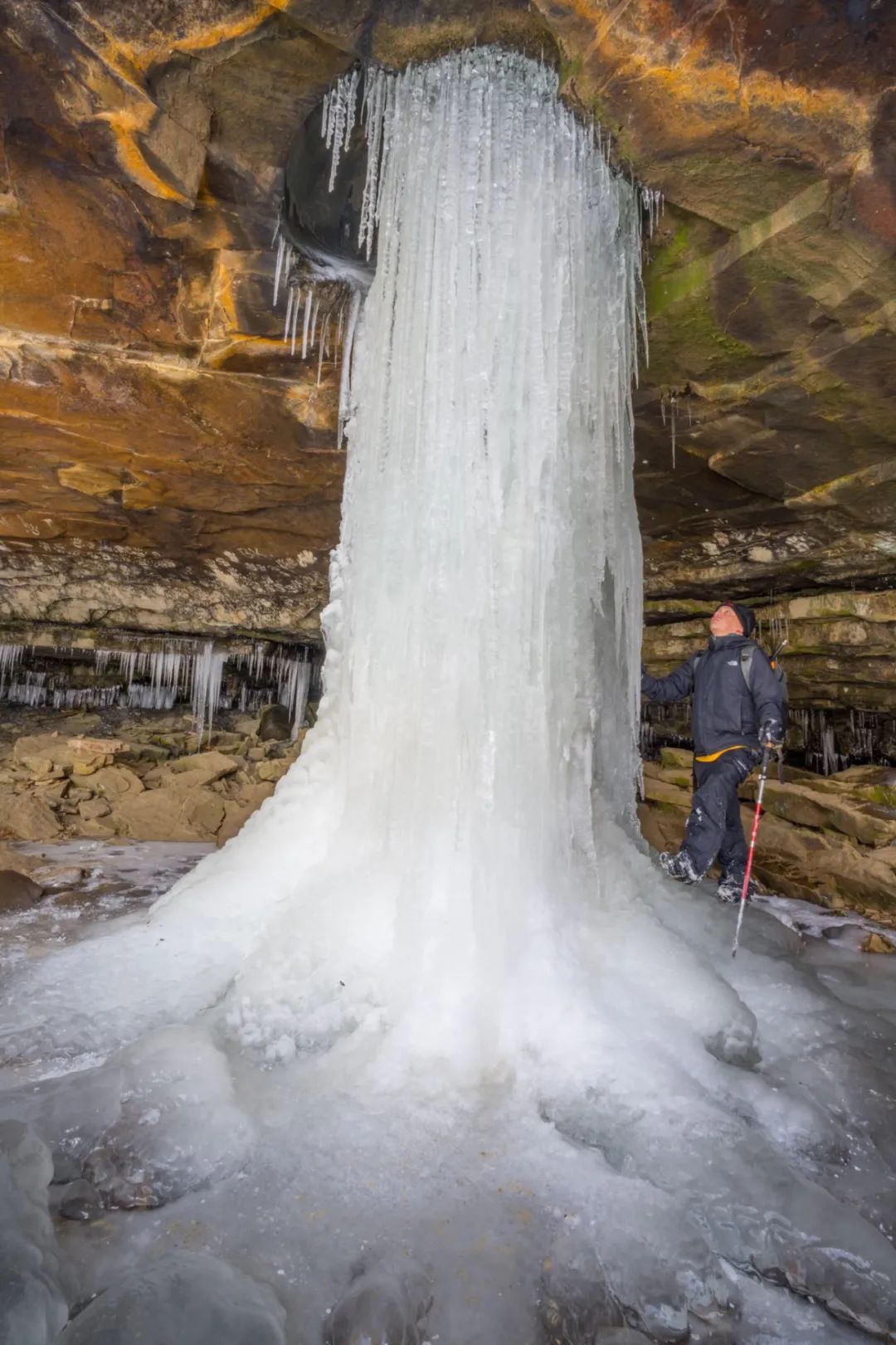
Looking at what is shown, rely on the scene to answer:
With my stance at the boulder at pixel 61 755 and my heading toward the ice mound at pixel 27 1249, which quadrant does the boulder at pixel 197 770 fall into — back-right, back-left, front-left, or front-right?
front-left

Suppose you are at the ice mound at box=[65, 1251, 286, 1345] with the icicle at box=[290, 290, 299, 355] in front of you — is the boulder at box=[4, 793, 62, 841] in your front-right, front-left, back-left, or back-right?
front-left

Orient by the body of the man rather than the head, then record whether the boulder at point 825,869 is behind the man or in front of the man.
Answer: behind

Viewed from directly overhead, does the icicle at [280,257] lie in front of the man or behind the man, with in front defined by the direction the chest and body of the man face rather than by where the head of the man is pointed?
in front

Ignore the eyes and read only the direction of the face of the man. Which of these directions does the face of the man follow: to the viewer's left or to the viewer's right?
to the viewer's left

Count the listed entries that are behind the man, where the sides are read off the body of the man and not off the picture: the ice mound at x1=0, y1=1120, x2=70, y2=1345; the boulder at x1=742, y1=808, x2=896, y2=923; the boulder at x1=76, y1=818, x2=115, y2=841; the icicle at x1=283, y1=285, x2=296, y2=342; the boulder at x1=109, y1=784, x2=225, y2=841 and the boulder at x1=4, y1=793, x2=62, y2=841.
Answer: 1

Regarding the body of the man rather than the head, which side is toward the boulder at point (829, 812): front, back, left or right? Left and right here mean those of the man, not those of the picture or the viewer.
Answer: back

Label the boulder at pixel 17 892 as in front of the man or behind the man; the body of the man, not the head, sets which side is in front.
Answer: in front

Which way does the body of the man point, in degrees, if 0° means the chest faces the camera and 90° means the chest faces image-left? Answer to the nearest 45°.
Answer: approximately 45°

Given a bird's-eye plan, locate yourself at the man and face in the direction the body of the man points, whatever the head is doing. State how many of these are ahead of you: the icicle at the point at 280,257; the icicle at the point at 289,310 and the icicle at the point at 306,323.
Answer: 3

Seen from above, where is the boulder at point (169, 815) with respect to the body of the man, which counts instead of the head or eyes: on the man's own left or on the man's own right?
on the man's own right

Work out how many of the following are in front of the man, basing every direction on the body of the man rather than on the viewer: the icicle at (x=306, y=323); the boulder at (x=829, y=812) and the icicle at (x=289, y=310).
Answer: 2

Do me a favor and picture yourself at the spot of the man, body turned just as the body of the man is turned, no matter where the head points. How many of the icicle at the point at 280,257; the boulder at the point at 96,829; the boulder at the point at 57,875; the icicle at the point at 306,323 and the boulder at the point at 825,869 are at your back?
1

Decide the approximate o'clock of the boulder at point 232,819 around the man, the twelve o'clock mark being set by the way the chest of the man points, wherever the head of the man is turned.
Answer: The boulder is roughly at 2 o'clock from the man.

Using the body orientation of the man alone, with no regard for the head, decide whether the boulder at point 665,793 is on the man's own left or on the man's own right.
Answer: on the man's own right

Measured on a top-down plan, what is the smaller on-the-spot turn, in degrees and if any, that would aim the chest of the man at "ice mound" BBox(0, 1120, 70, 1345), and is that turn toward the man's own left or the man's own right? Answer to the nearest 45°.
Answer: approximately 45° to the man's own left
